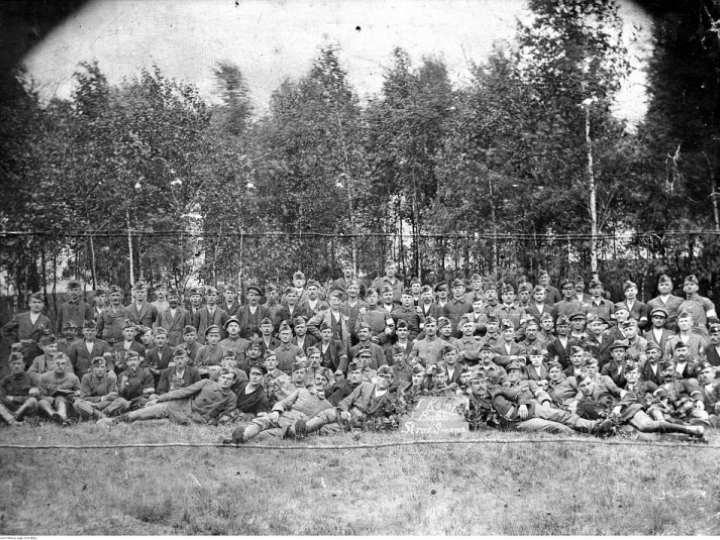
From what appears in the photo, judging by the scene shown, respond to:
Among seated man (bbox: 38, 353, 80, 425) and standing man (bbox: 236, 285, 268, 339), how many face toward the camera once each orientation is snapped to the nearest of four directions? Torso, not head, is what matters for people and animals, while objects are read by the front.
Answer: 2

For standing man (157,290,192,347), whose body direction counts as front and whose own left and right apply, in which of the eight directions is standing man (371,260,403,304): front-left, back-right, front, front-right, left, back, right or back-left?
left

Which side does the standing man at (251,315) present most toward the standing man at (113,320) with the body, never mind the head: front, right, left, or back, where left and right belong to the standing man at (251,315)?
right

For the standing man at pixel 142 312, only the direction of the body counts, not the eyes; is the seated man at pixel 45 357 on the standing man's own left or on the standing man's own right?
on the standing man's own right
